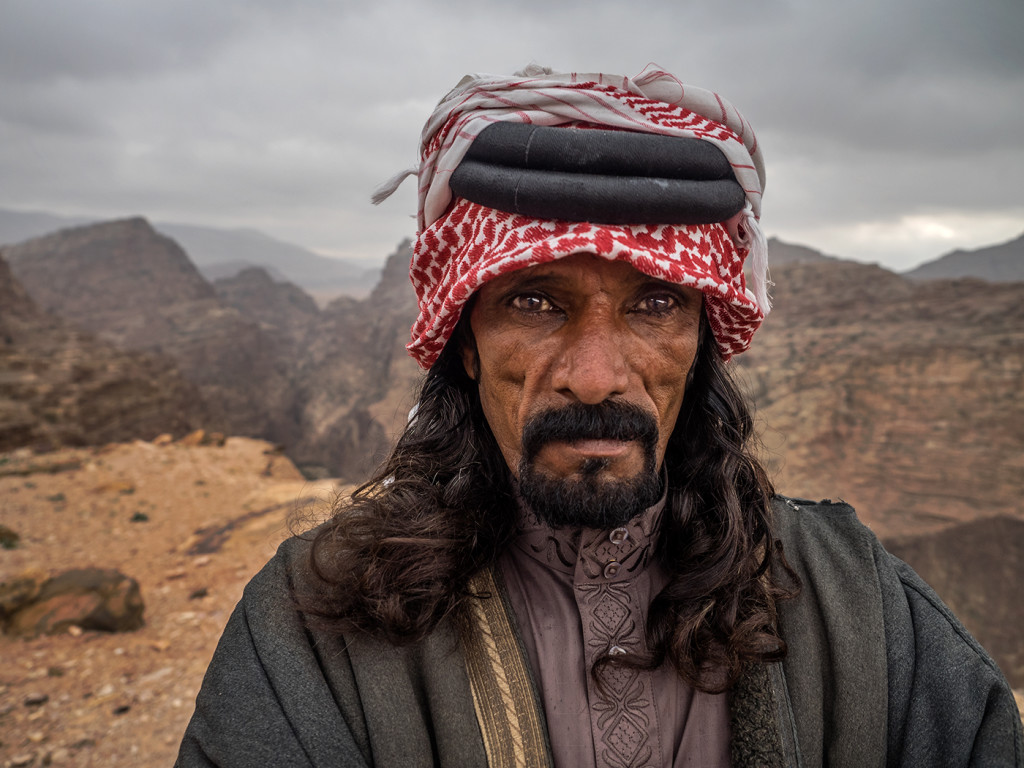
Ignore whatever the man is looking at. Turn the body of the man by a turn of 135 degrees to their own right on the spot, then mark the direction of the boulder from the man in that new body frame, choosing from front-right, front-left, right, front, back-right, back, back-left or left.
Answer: front

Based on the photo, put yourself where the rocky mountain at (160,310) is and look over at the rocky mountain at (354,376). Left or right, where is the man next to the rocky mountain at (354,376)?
right

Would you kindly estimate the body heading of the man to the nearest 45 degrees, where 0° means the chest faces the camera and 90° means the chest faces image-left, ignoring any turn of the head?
approximately 0°

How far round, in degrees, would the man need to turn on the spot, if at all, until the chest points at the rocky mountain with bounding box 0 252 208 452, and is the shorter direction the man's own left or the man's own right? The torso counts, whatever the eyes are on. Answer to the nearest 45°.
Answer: approximately 135° to the man's own right

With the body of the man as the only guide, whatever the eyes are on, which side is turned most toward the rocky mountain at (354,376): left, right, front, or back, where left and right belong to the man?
back

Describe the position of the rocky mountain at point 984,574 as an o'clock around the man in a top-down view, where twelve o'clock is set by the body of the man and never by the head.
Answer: The rocky mountain is roughly at 7 o'clock from the man.

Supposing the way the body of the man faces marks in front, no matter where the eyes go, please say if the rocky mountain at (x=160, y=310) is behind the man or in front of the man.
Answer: behind
